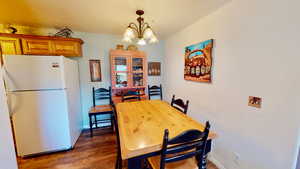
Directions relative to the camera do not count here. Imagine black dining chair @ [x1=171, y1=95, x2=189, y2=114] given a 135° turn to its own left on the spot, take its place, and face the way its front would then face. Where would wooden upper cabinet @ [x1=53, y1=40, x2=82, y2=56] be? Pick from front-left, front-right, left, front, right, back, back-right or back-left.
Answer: back

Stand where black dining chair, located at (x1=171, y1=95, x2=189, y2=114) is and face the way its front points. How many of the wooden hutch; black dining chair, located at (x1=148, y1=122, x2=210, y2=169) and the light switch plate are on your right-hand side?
1

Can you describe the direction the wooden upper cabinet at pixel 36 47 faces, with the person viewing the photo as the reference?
facing the viewer

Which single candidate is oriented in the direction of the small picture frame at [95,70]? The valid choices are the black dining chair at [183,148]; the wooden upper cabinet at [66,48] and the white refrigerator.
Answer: the black dining chair

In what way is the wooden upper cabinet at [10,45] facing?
toward the camera

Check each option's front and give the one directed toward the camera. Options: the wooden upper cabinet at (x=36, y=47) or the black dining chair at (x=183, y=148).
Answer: the wooden upper cabinet

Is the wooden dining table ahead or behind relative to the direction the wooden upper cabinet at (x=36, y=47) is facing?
ahead

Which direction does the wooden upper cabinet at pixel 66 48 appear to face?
toward the camera

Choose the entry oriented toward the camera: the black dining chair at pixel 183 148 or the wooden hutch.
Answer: the wooden hutch

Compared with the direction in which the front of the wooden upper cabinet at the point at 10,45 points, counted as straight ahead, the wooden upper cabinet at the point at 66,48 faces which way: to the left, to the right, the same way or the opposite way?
the same way

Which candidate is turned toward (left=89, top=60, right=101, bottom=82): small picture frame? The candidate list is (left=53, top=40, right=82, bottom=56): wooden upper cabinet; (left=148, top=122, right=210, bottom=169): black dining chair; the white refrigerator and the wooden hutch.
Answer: the black dining chair

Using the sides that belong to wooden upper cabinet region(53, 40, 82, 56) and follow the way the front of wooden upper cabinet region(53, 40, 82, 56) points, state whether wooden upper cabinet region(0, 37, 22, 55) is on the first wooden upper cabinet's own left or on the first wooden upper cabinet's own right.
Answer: on the first wooden upper cabinet's own right

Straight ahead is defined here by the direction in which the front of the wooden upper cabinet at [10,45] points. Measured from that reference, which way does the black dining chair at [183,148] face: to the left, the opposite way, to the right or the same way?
the opposite way

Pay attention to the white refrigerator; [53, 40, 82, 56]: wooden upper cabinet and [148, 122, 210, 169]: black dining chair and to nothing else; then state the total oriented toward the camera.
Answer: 2

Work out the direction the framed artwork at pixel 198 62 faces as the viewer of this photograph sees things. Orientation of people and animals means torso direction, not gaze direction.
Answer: facing the viewer and to the left of the viewer

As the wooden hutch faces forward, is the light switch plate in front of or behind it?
in front

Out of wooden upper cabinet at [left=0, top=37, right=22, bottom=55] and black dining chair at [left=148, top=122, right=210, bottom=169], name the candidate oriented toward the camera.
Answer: the wooden upper cabinet

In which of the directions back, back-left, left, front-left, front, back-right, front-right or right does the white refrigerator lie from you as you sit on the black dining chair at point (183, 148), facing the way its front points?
front-left

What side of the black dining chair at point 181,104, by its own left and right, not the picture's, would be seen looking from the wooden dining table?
front

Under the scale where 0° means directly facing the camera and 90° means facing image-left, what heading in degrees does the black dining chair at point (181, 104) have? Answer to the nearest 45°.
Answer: approximately 45°
